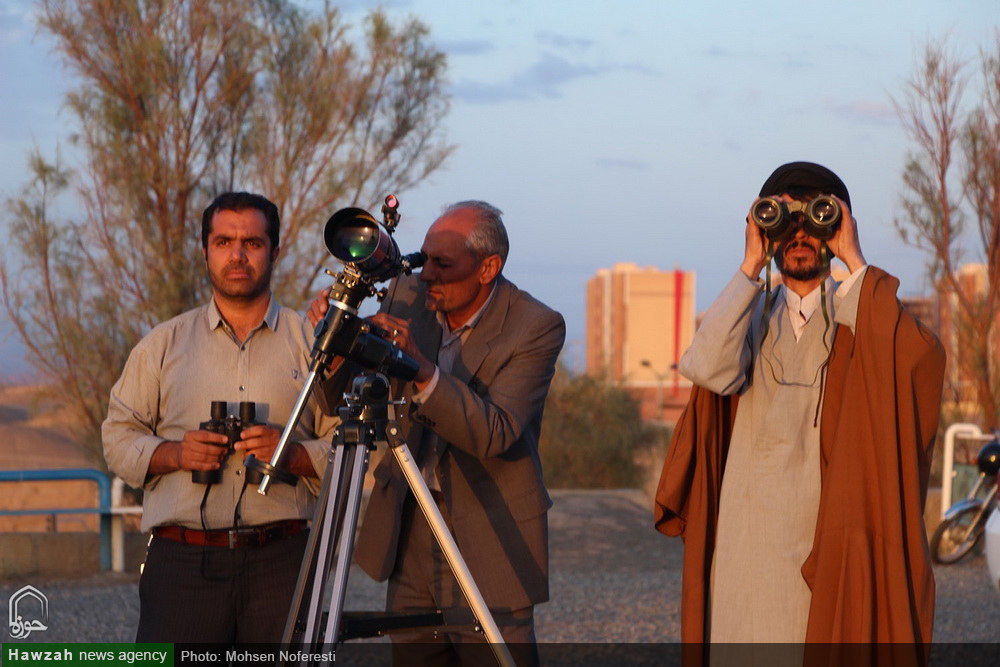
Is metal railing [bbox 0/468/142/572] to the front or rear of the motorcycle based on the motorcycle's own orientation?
to the front

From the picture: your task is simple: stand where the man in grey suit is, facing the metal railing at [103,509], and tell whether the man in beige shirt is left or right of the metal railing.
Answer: left

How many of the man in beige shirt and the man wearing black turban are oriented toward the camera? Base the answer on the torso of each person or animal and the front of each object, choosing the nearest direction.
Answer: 2

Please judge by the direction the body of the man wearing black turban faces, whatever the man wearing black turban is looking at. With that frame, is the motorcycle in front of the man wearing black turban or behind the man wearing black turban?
behind

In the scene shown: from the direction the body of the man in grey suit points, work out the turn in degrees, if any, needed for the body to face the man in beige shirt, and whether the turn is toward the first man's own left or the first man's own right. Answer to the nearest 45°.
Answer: approximately 45° to the first man's own right

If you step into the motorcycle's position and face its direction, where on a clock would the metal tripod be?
The metal tripod is roughly at 11 o'clock from the motorcycle.

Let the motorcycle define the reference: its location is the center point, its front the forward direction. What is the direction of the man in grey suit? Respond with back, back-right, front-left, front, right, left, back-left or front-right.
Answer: front-left

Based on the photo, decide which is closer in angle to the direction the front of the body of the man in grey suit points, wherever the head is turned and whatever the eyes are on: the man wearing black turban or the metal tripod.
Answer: the metal tripod

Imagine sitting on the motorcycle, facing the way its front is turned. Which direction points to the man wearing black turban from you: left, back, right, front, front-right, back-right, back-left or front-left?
front-left

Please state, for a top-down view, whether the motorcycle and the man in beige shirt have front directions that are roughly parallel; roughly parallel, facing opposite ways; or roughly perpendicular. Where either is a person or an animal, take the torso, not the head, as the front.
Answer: roughly perpendicular

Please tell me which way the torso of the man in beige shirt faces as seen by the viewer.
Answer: toward the camera

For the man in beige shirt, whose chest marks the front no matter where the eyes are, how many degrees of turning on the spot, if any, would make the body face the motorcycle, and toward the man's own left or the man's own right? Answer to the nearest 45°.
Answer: approximately 135° to the man's own left

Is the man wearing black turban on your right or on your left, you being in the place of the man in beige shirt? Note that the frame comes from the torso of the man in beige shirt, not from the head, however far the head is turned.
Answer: on your left

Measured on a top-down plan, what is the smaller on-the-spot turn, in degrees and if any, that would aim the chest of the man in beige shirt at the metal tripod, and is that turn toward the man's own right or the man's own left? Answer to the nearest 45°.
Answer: approximately 45° to the man's own left

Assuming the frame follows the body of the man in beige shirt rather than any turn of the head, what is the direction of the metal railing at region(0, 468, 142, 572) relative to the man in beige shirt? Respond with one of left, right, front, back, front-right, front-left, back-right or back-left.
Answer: back
